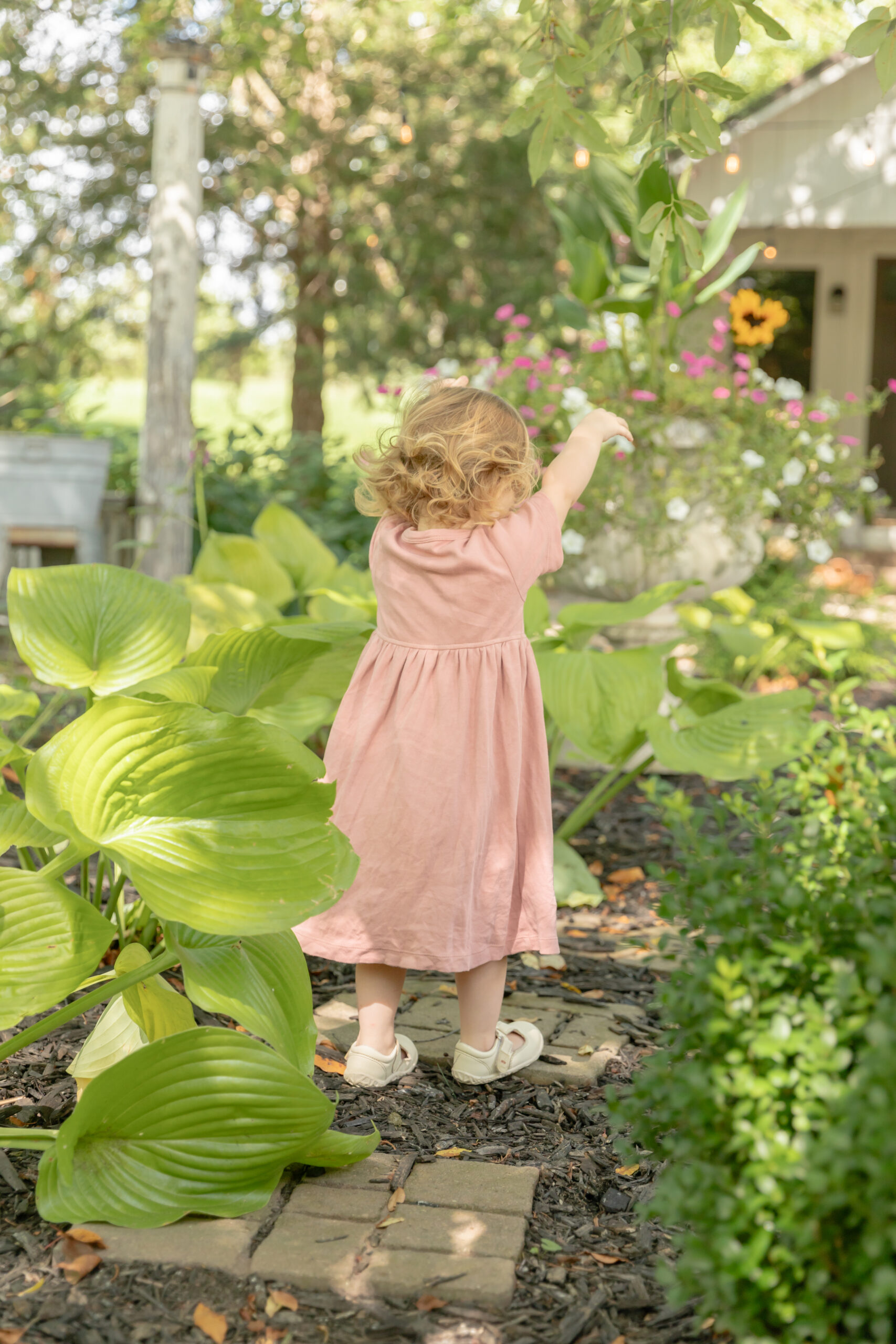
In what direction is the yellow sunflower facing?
toward the camera

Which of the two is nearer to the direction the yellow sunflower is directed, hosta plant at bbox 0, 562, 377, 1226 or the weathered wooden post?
the hosta plant

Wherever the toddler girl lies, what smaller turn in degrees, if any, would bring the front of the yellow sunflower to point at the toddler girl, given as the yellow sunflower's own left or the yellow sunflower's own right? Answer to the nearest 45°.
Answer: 0° — it already faces them

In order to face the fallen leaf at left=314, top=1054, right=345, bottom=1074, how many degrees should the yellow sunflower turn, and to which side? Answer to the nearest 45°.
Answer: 0° — it already faces it

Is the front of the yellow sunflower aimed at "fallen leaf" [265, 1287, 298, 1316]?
yes

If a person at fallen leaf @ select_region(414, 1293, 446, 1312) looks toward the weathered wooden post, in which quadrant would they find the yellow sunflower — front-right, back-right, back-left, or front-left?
front-right

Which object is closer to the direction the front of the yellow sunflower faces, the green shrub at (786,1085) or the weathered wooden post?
the green shrub

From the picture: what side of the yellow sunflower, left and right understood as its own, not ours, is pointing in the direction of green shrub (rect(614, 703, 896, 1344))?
front

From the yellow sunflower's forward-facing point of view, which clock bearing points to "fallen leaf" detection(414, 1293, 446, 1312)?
The fallen leaf is roughly at 12 o'clock from the yellow sunflower.

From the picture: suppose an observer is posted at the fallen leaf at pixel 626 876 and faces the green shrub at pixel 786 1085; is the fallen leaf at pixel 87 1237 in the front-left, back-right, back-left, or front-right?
front-right

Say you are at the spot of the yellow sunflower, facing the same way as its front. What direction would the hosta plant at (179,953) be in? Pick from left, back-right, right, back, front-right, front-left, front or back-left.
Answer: front

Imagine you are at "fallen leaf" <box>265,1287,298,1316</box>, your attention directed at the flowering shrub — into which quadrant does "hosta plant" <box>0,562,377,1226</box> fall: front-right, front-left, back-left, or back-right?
front-left

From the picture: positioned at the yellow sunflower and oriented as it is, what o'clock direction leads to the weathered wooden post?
The weathered wooden post is roughly at 2 o'clock from the yellow sunflower.

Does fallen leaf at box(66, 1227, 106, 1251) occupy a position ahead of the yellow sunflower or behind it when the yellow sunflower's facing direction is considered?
ahead

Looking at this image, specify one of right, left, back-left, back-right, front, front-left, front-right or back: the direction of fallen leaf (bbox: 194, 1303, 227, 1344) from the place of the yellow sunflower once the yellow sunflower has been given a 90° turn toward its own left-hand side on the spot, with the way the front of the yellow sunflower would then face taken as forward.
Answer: right
